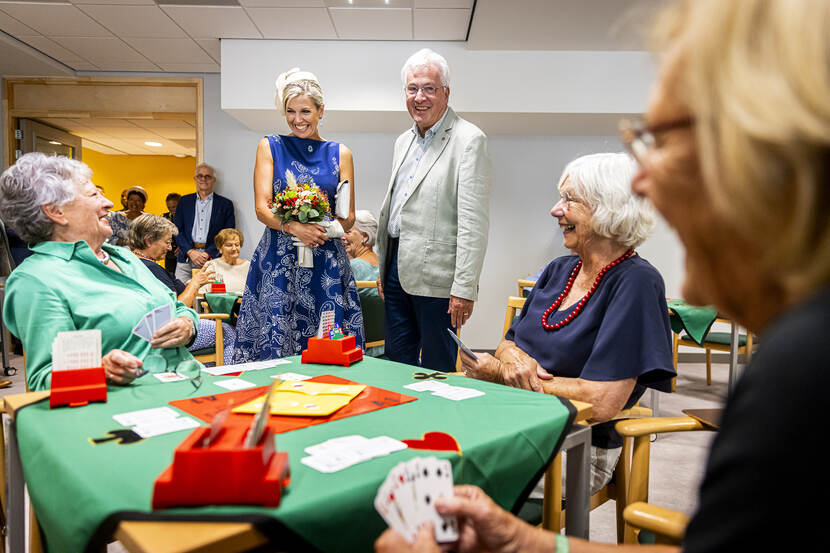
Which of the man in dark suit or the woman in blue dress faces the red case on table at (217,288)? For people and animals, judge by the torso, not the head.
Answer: the man in dark suit

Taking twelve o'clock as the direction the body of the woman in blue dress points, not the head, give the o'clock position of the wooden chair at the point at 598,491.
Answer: The wooden chair is roughly at 11 o'clock from the woman in blue dress.

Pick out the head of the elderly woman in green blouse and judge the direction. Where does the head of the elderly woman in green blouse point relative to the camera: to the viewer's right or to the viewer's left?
to the viewer's right

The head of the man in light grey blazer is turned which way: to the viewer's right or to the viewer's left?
to the viewer's left

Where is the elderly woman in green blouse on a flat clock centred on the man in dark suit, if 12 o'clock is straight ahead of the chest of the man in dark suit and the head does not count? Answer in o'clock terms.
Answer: The elderly woman in green blouse is roughly at 12 o'clock from the man in dark suit.

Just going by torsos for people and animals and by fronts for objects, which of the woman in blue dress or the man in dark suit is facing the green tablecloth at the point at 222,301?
the man in dark suit

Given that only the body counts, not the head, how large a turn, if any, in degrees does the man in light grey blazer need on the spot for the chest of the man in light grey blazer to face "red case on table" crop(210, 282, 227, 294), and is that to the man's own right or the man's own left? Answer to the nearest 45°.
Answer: approximately 90° to the man's own right

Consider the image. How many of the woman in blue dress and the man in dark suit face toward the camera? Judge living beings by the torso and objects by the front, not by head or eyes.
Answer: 2

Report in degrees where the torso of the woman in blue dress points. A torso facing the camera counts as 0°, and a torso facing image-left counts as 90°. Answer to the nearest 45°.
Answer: approximately 0°

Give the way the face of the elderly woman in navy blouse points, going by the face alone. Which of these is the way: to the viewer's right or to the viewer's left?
to the viewer's left
